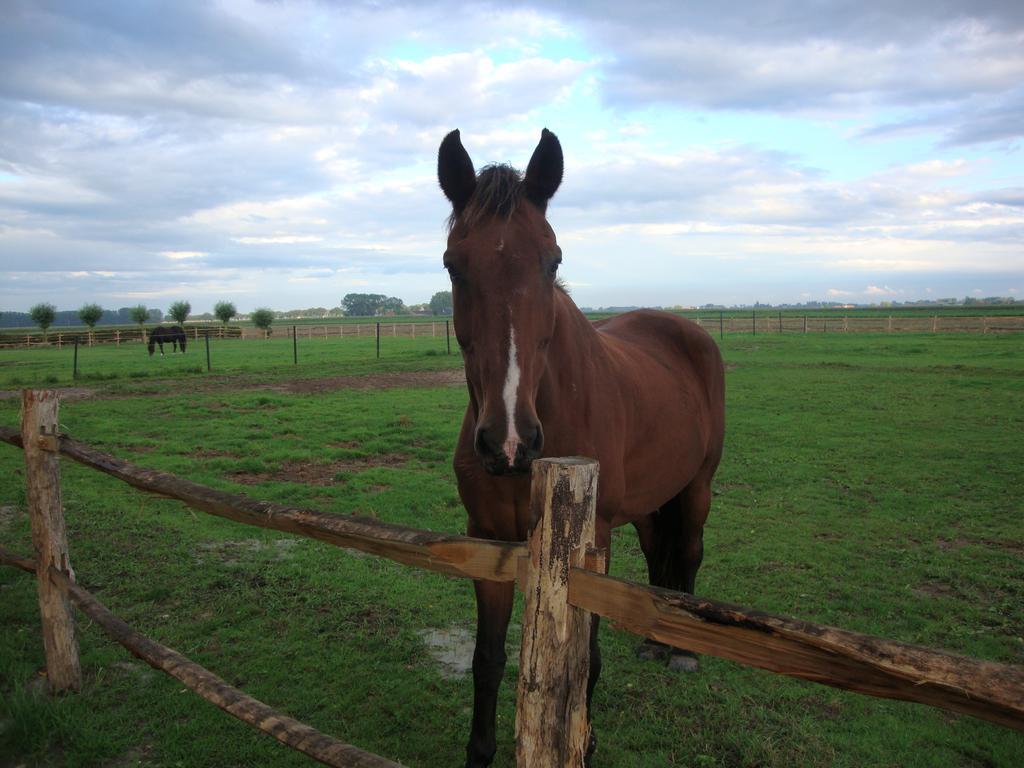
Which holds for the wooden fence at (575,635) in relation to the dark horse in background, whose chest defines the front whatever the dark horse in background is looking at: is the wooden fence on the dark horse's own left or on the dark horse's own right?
on the dark horse's own left

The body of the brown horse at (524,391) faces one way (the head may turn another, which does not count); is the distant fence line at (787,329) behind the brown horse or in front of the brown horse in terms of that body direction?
behind

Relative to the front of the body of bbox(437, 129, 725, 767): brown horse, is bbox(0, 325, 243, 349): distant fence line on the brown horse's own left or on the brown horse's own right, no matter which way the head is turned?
on the brown horse's own right

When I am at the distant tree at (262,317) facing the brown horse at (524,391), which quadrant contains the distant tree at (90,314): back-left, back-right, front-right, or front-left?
back-right

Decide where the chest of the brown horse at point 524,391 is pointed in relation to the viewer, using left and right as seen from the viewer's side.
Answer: facing the viewer and to the left of the viewer

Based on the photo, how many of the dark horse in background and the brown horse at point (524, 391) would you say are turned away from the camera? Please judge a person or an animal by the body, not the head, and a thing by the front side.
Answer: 0

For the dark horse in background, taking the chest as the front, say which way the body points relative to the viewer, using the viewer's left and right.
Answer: facing to the left of the viewer

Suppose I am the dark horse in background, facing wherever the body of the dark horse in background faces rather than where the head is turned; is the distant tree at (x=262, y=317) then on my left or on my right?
on my right

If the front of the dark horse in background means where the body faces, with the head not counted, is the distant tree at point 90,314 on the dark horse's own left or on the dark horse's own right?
on the dark horse's own right

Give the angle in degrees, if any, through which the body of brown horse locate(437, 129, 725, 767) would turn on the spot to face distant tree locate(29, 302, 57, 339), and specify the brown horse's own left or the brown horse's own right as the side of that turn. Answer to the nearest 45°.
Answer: approximately 90° to the brown horse's own right
